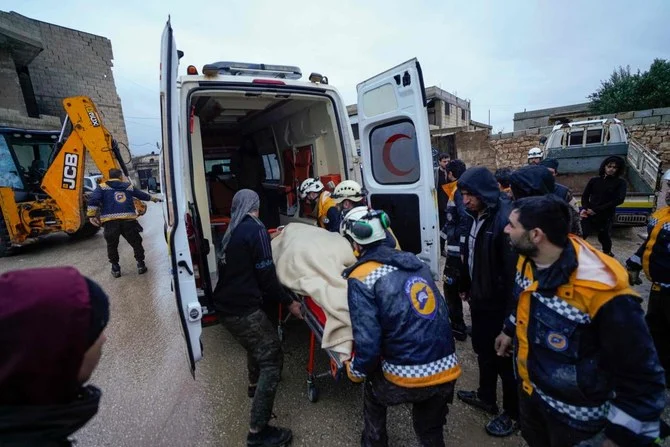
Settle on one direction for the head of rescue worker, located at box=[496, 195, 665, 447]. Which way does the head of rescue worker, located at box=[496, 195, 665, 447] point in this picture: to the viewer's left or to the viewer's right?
to the viewer's left

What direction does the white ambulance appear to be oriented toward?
away from the camera

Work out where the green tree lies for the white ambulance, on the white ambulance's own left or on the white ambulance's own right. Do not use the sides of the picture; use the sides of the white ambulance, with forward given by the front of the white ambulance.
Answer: on the white ambulance's own right

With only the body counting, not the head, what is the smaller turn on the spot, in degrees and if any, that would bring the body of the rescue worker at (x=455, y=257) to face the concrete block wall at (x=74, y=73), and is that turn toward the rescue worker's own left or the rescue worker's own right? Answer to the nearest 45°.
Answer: approximately 45° to the rescue worker's own right

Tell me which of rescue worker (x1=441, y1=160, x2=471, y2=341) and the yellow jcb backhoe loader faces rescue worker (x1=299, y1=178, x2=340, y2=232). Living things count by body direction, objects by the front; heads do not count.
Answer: rescue worker (x1=441, y1=160, x2=471, y2=341)

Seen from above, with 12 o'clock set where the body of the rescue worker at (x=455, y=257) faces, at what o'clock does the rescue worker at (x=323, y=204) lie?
the rescue worker at (x=323, y=204) is roughly at 12 o'clock from the rescue worker at (x=455, y=257).

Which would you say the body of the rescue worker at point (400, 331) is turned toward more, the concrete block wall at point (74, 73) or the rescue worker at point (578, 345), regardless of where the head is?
the concrete block wall
